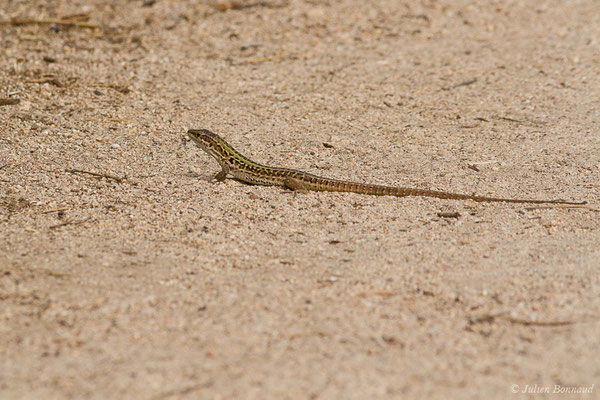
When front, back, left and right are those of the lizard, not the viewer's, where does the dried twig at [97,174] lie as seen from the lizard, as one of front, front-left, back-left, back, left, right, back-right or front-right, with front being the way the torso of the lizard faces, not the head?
front

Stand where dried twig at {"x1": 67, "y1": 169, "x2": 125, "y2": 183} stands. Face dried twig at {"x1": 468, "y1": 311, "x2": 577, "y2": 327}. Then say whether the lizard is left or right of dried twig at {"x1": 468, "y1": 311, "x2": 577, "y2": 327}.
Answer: left

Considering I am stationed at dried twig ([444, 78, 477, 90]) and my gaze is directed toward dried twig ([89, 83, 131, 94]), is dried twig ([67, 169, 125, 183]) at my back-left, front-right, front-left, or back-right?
front-left

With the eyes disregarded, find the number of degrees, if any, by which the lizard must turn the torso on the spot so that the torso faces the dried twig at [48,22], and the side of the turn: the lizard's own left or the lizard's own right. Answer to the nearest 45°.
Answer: approximately 45° to the lizard's own right

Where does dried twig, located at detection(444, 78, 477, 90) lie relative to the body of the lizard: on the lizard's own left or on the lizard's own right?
on the lizard's own right

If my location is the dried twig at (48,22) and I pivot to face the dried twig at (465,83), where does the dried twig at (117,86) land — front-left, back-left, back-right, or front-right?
front-right

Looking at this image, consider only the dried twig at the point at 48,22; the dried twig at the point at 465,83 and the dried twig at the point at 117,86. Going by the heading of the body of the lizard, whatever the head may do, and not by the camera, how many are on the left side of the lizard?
0

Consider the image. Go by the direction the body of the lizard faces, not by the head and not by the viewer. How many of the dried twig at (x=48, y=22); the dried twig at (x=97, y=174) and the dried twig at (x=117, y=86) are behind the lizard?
0

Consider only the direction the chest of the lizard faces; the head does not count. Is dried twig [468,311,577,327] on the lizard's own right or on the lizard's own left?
on the lizard's own left

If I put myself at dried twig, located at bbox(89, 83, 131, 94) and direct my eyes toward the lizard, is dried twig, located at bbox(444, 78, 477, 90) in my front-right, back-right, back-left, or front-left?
front-left

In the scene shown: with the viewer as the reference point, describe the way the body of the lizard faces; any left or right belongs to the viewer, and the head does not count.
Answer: facing to the left of the viewer
